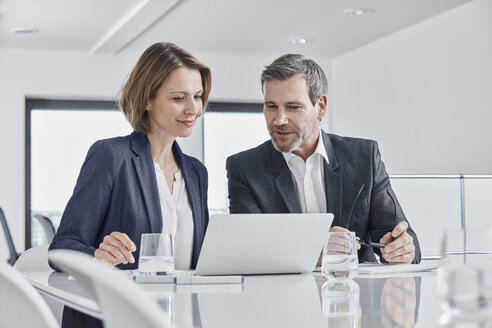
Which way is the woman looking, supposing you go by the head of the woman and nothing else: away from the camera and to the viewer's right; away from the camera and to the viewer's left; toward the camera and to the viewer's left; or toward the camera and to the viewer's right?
toward the camera and to the viewer's right

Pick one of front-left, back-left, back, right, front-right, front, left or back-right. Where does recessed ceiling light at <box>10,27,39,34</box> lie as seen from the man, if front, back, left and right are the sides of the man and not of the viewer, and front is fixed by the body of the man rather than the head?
back-right

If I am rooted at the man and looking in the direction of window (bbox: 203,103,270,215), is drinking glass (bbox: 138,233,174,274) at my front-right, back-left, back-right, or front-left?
back-left

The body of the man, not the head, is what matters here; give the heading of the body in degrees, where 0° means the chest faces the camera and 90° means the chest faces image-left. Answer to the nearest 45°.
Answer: approximately 0°

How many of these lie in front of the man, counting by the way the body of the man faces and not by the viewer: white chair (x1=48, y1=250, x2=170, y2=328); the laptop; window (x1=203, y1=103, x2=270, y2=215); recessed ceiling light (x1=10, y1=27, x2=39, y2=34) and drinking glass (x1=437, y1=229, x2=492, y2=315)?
3

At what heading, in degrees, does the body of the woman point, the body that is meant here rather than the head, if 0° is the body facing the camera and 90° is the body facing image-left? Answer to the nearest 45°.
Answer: approximately 315°

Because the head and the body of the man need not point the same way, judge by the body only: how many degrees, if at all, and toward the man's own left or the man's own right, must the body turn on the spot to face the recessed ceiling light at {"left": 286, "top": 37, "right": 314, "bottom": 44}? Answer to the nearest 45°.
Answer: approximately 180°

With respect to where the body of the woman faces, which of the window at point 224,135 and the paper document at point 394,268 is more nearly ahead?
the paper document

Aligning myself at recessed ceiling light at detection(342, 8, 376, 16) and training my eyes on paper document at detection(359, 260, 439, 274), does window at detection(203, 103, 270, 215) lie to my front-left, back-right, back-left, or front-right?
back-right
